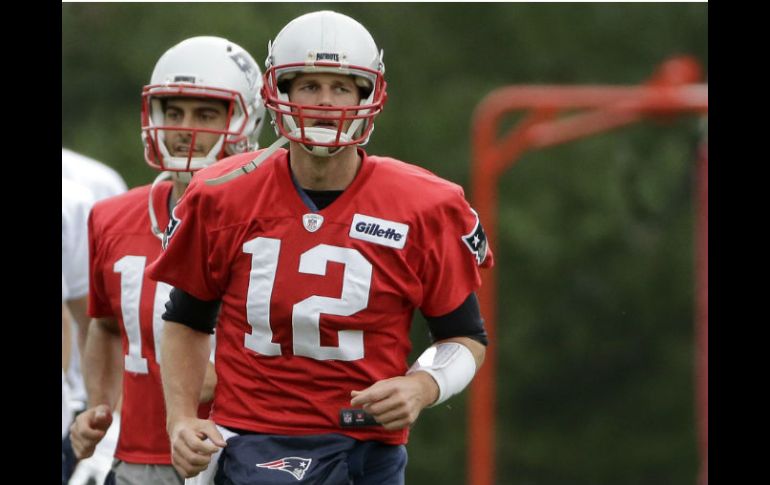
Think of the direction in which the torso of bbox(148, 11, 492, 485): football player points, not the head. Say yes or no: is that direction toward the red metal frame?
no

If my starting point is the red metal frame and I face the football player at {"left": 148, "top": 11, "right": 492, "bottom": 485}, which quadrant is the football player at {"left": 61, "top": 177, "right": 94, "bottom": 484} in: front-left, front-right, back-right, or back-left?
front-right

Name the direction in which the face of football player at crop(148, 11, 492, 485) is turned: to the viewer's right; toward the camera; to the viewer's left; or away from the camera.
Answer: toward the camera

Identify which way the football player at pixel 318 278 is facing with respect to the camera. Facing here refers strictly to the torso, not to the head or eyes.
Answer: toward the camera

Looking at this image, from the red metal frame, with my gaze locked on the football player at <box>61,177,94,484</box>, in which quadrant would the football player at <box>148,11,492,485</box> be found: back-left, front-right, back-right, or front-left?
front-left

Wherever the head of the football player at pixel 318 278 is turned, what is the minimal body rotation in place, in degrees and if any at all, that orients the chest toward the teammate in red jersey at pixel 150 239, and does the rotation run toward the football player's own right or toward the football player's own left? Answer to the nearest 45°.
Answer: approximately 135° to the football player's own right

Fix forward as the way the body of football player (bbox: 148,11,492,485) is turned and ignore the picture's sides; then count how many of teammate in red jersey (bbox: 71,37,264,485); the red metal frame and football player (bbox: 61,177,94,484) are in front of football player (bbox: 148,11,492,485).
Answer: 0

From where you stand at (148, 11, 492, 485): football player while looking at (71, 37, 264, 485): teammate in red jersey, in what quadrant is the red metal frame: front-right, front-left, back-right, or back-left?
front-right

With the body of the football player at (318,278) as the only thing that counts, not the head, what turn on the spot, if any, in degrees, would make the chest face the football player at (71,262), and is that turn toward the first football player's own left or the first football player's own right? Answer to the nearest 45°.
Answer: approximately 135° to the first football player's own right
